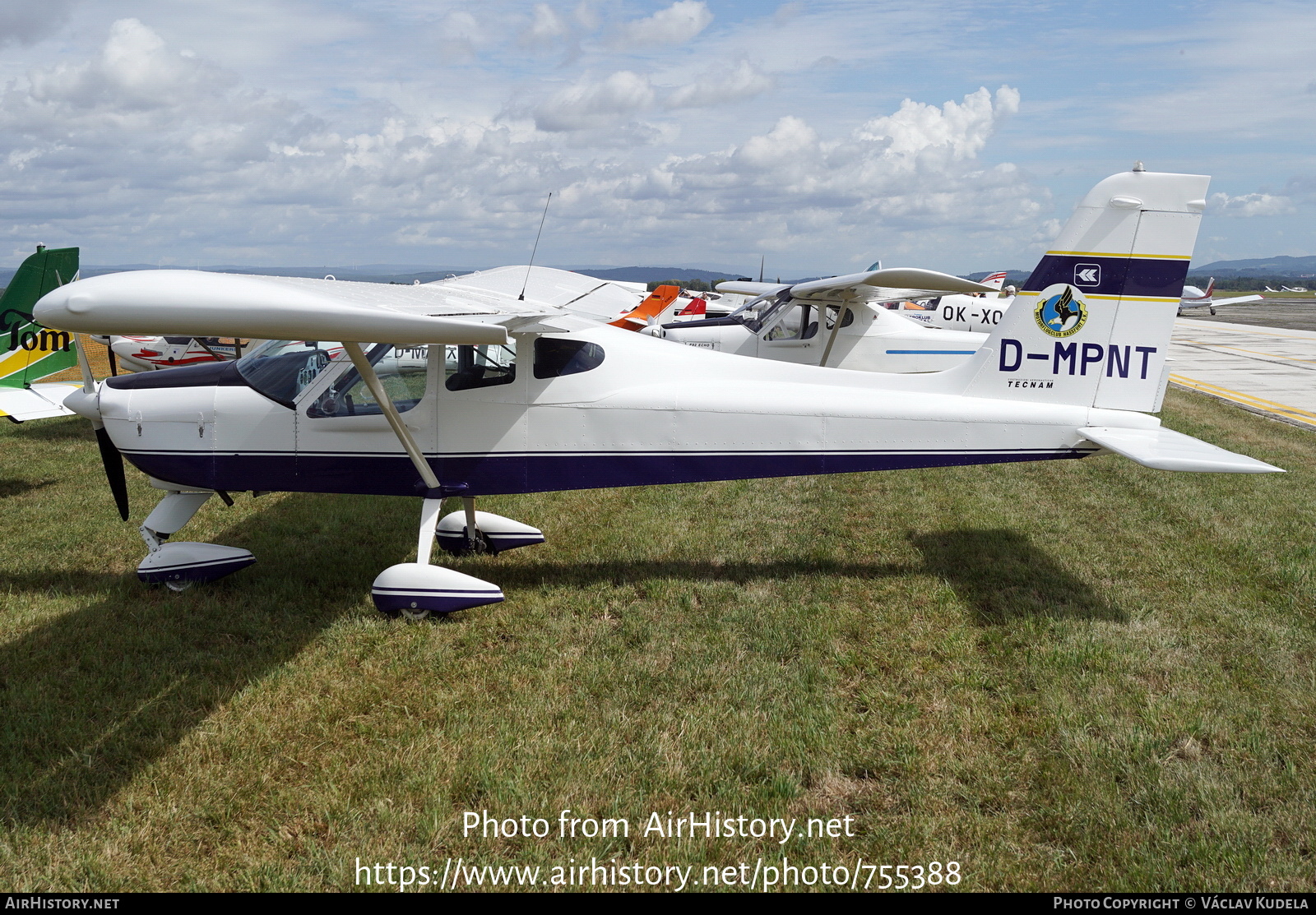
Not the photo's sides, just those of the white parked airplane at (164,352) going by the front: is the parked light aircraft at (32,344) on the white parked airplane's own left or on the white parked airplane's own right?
on the white parked airplane's own left

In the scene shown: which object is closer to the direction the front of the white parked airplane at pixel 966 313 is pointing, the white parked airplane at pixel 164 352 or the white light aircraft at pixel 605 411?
the white parked airplane

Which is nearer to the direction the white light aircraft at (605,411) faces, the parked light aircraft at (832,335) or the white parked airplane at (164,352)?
the white parked airplane

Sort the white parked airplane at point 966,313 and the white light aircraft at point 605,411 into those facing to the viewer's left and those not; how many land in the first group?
2

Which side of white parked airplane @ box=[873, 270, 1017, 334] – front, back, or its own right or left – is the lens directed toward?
left

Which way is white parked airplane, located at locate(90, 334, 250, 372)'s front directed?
to the viewer's left

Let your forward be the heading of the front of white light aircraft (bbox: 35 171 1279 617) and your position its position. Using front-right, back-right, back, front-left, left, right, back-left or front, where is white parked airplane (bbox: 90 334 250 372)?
front-right

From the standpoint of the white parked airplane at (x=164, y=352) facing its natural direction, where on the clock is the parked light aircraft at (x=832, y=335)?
The parked light aircraft is roughly at 7 o'clock from the white parked airplane.

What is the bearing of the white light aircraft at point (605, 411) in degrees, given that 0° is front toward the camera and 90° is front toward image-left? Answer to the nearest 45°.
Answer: approximately 90°

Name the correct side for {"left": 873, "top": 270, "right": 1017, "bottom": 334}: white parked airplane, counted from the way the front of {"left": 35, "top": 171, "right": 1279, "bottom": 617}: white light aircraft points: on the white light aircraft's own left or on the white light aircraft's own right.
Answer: on the white light aircraft's own right

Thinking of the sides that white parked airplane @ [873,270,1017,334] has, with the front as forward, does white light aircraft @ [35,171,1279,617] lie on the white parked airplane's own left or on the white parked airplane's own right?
on the white parked airplane's own left

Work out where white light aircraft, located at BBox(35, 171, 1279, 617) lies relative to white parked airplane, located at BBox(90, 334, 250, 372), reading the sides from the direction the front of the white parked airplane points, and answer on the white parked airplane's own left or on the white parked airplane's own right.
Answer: on the white parked airplane's own left
